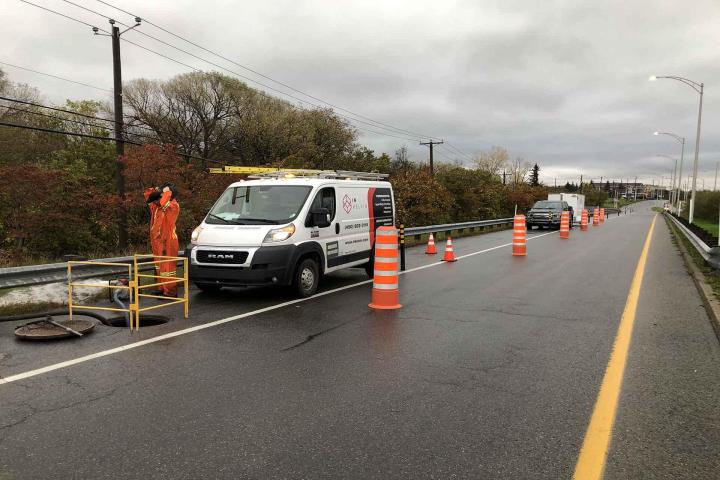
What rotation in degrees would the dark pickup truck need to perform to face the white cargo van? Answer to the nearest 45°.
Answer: approximately 45° to its left

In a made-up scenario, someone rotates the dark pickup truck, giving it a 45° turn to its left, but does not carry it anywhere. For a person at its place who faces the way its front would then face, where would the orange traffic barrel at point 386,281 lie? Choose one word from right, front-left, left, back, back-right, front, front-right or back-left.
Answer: front

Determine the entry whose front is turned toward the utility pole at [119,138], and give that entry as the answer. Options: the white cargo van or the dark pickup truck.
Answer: the dark pickup truck

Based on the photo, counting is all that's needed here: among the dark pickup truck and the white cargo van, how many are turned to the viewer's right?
0

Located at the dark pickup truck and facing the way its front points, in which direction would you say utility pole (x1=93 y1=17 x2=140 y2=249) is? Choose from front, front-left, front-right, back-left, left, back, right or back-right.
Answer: front

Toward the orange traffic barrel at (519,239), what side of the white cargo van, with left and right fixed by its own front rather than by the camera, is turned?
back

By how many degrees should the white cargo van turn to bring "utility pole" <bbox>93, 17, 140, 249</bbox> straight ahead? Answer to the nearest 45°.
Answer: approximately 90° to its right

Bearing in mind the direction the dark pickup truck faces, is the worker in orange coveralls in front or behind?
in front

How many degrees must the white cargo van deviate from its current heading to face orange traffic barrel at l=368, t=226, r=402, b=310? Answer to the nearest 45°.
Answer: approximately 90° to its left

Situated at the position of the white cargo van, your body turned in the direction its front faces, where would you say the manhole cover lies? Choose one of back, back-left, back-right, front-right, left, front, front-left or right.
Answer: front

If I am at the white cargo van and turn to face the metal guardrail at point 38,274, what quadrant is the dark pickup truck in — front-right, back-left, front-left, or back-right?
back-right

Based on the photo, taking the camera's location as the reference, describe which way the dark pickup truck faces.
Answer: facing the viewer and to the left of the viewer

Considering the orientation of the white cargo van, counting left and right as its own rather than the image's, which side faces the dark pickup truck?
back

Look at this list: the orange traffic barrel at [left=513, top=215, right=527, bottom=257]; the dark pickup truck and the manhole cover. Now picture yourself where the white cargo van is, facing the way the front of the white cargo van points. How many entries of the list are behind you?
2
